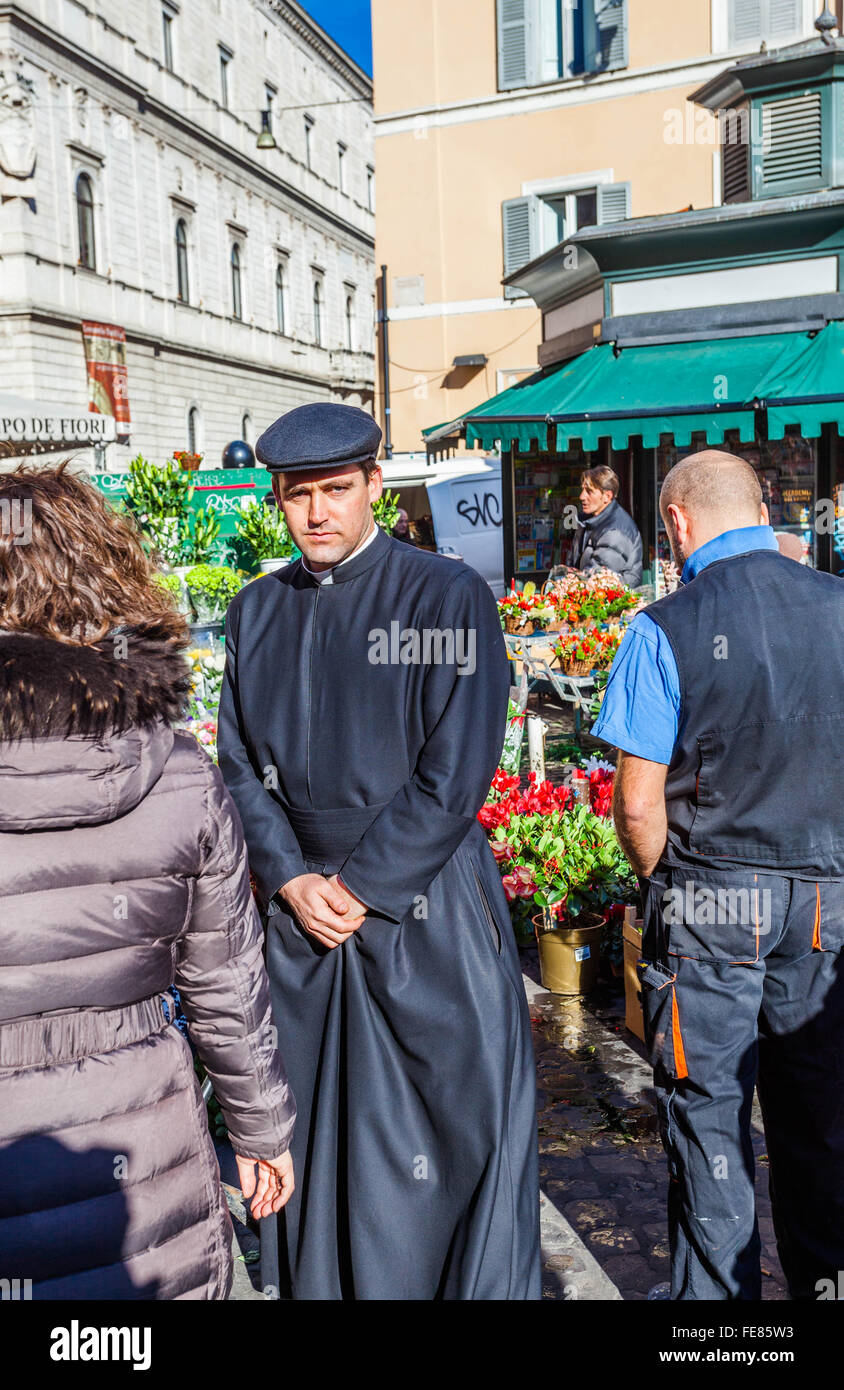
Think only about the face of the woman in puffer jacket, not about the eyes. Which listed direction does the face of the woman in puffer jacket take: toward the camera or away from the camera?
away from the camera

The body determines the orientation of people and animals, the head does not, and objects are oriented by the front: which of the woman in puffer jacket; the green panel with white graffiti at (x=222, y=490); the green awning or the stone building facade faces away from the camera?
the woman in puffer jacket

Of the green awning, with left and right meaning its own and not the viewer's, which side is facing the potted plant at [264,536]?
right

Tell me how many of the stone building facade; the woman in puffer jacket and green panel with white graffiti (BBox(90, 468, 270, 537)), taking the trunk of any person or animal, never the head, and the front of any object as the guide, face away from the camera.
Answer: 1

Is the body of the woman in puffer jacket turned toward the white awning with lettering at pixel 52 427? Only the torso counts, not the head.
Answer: yes

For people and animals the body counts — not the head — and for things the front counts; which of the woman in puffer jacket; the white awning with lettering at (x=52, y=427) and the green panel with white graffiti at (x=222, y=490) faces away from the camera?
the woman in puffer jacket

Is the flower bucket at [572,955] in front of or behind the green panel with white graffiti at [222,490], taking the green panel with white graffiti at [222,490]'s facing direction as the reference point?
in front

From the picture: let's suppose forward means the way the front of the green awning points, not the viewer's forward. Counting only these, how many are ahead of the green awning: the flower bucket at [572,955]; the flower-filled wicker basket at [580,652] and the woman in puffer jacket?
3

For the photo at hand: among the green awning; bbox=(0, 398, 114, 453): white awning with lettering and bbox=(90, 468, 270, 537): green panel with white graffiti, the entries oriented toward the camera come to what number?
3

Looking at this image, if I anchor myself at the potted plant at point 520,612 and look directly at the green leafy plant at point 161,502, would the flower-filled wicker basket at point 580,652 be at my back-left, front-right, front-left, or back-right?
back-left

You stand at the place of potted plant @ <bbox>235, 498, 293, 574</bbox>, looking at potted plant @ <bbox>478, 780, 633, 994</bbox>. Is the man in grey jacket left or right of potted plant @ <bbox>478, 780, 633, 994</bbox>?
left

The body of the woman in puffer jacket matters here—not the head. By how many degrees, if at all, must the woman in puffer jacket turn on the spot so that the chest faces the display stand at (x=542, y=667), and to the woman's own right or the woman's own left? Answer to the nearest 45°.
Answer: approximately 45° to the woman's own right
